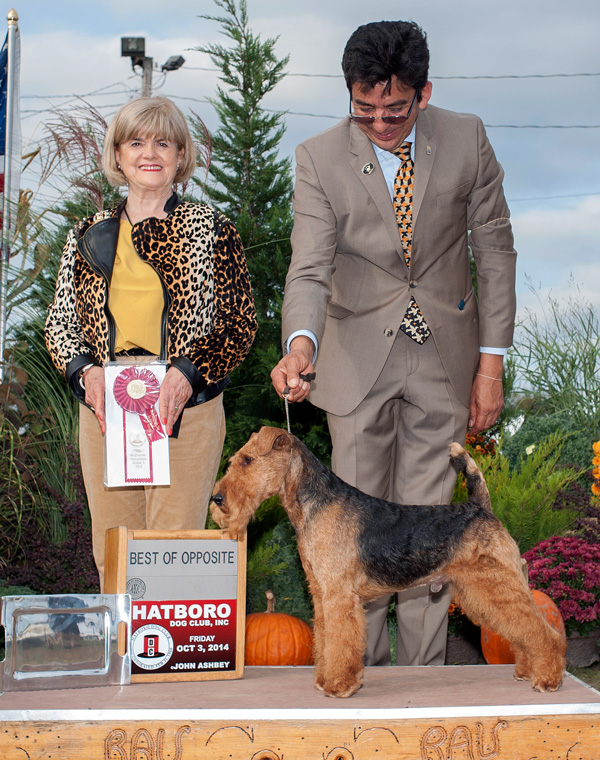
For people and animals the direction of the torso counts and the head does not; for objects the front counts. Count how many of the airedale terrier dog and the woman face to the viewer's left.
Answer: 1

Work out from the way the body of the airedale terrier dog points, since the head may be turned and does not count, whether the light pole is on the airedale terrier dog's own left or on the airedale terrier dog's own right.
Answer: on the airedale terrier dog's own right

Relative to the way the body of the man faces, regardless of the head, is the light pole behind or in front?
behind

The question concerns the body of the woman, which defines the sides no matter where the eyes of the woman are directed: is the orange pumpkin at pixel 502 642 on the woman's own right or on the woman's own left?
on the woman's own left

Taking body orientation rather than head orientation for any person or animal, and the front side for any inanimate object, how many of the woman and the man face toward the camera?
2

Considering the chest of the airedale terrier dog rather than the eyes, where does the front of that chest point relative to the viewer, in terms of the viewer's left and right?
facing to the left of the viewer
